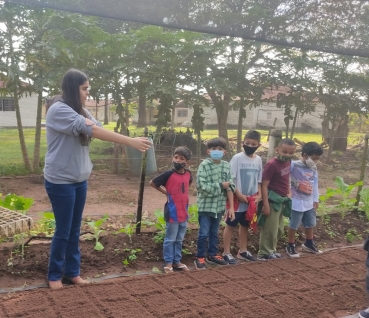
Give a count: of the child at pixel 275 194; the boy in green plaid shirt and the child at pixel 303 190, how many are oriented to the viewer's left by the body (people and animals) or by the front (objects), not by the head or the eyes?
0

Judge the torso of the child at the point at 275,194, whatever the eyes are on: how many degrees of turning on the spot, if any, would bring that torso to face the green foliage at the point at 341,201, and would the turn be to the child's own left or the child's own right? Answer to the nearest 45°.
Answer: approximately 90° to the child's own left

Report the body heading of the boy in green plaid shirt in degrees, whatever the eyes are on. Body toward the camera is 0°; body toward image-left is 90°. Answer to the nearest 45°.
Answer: approximately 315°

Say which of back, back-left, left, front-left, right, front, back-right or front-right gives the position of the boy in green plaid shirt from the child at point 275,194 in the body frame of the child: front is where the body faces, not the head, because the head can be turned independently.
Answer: right

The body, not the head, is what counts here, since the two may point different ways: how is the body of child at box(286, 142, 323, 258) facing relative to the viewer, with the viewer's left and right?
facing the viewer and to the right of the viewer

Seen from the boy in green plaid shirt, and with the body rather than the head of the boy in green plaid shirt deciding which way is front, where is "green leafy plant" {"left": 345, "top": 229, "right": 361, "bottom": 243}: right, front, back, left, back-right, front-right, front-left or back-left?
left

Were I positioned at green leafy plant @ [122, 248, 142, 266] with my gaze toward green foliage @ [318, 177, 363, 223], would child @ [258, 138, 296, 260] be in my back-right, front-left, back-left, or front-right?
front-right

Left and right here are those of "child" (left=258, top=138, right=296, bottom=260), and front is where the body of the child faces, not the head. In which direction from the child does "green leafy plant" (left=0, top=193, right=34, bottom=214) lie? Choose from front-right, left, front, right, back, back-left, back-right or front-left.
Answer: back-right

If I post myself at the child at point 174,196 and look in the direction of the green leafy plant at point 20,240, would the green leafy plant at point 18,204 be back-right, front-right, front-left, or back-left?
front-right

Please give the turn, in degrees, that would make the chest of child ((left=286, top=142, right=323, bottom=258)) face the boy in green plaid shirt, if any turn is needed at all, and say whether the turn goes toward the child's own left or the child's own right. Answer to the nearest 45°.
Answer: approximately 90° to the child's own right

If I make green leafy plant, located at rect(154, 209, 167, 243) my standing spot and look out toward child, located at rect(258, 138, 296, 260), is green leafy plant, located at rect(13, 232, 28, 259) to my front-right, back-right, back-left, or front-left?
back-right

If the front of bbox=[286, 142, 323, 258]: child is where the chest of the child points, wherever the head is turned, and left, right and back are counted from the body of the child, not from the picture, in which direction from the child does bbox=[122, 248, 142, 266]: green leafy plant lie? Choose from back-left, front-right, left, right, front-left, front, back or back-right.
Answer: right

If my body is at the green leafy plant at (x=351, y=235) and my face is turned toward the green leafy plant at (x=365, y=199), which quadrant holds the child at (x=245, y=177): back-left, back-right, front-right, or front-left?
back-left

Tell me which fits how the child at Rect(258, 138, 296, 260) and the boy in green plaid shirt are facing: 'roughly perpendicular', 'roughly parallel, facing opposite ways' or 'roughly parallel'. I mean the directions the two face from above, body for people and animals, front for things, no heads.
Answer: roughly parallel

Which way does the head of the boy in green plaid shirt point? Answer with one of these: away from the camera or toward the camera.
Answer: toward the camera

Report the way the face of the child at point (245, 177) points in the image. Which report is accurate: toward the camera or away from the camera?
toward the camera

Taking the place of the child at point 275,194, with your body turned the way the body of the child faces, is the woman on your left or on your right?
on your right
